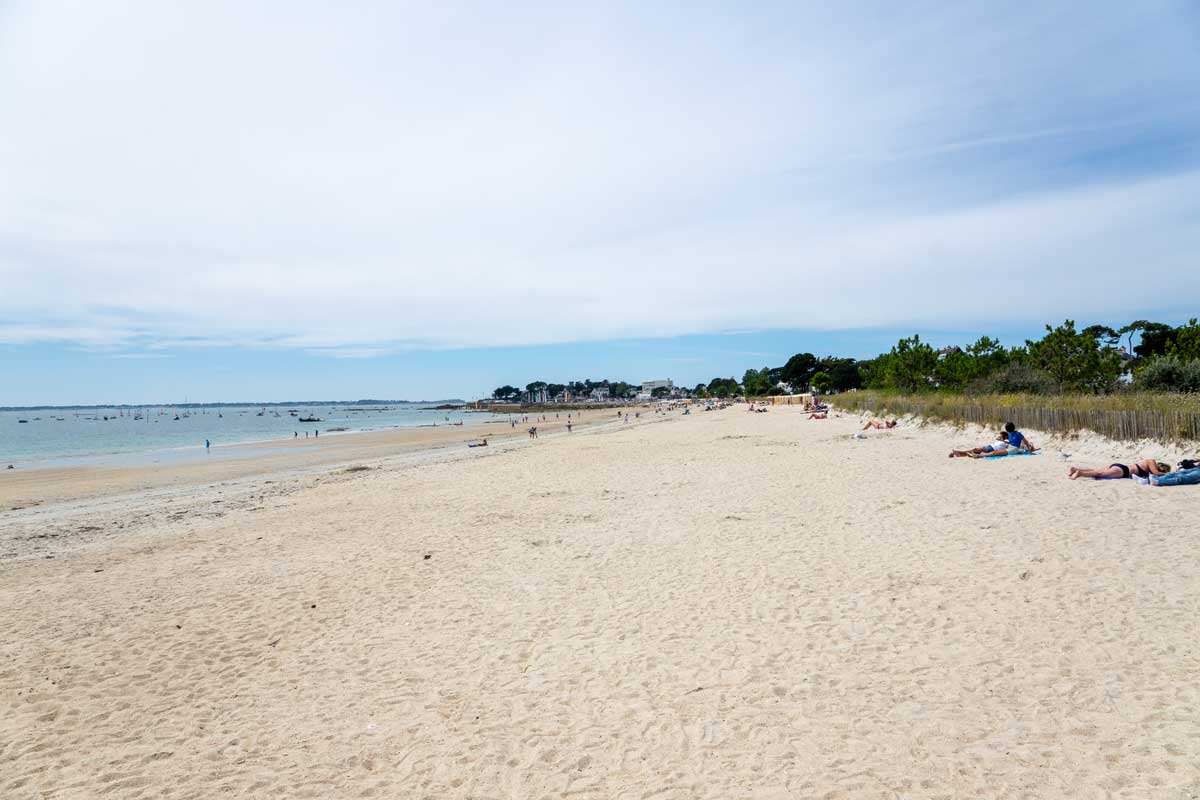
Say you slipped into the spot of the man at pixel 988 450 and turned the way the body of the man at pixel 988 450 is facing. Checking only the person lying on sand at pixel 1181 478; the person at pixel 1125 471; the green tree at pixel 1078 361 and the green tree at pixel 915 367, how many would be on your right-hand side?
2

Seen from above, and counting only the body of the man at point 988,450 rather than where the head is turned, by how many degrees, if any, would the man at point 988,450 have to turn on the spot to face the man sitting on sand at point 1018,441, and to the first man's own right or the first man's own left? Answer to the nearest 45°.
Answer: approximately 180°

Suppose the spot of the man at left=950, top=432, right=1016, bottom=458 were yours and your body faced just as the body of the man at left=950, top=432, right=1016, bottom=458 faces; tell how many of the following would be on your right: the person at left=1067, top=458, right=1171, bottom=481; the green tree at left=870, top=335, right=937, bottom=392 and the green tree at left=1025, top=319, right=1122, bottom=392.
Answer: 2

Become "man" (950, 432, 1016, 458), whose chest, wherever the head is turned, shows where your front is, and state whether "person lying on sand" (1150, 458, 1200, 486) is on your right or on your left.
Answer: on your left

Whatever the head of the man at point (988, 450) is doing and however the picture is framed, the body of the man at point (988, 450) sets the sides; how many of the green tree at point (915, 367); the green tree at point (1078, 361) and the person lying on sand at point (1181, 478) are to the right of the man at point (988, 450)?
2

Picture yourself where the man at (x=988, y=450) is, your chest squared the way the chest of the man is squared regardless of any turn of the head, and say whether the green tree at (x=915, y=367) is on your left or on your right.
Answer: on your right

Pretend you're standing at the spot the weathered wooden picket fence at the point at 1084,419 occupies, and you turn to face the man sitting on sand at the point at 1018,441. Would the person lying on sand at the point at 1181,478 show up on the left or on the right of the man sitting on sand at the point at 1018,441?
left

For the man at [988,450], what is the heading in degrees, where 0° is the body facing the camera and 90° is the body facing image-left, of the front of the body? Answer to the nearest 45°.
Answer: approximately 90°
